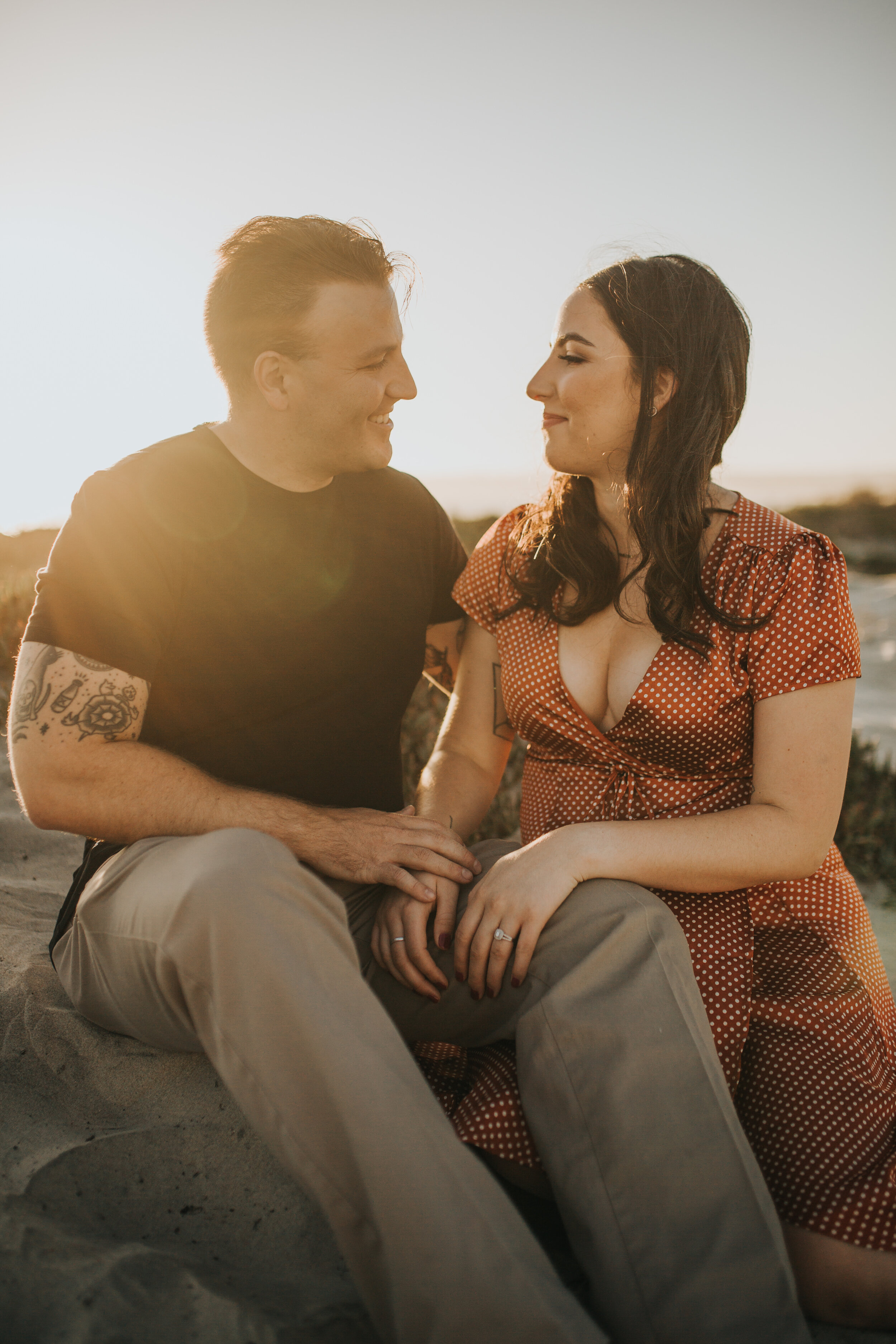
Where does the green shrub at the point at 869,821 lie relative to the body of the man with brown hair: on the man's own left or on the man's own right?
on the man's own left

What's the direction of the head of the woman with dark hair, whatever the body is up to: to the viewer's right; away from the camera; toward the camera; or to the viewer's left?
to the viewer's left

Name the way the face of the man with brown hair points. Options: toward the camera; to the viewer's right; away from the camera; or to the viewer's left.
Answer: to the viewer's right

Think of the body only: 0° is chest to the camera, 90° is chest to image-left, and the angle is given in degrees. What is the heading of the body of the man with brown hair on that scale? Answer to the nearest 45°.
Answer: approximately 315°
